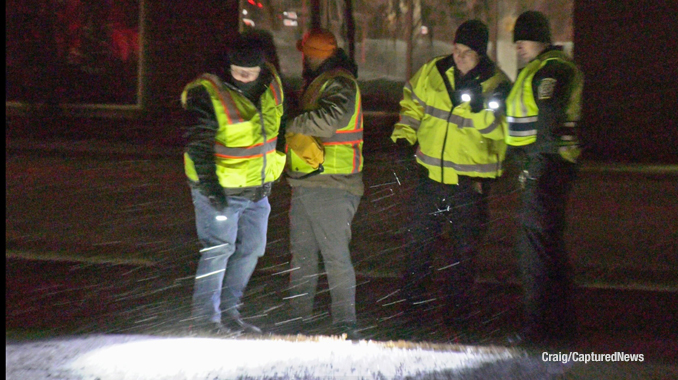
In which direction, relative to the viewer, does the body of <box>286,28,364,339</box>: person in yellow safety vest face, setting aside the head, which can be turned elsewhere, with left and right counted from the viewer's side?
facing to the left of the viewer

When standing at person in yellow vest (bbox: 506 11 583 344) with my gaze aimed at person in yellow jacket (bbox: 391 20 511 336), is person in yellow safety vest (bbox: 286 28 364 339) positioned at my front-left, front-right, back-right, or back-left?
front-left

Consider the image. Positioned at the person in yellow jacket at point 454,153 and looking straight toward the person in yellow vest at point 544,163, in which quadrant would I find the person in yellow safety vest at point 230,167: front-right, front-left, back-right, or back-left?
back-right

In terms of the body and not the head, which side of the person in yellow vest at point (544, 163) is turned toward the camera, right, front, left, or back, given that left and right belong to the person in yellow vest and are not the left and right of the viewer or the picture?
left

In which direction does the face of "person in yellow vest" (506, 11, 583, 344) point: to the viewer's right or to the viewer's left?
to the viewer's left

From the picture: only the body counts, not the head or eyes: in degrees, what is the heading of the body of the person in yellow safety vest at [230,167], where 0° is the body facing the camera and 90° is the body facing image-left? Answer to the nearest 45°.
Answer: approximately 315°

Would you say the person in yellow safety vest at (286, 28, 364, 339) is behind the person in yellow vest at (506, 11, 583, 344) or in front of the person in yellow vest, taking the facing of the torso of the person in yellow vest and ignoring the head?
in front

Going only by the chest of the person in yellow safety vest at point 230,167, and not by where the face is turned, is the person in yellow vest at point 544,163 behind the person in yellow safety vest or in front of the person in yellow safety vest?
in front

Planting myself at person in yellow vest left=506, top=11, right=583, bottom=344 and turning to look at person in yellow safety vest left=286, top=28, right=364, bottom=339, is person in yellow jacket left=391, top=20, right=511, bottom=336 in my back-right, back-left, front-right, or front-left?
front-right

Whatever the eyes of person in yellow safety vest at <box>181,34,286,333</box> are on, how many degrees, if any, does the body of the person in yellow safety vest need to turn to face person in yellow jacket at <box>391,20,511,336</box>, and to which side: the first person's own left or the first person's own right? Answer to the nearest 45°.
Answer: approximately 45° to the first person's own left

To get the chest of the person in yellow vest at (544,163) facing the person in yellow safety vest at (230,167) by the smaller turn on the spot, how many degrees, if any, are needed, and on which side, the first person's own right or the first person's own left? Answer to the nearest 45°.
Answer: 0° — they already face them
